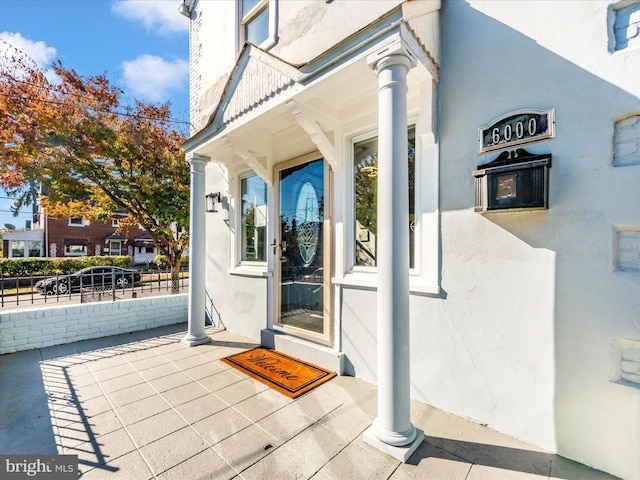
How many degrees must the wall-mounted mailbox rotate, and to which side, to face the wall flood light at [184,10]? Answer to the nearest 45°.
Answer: approximately 45° to its right

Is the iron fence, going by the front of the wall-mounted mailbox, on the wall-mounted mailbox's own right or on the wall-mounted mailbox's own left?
on the wall-mounted mailbox's own right

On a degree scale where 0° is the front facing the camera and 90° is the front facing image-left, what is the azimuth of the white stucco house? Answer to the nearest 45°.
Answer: approximately 45°
